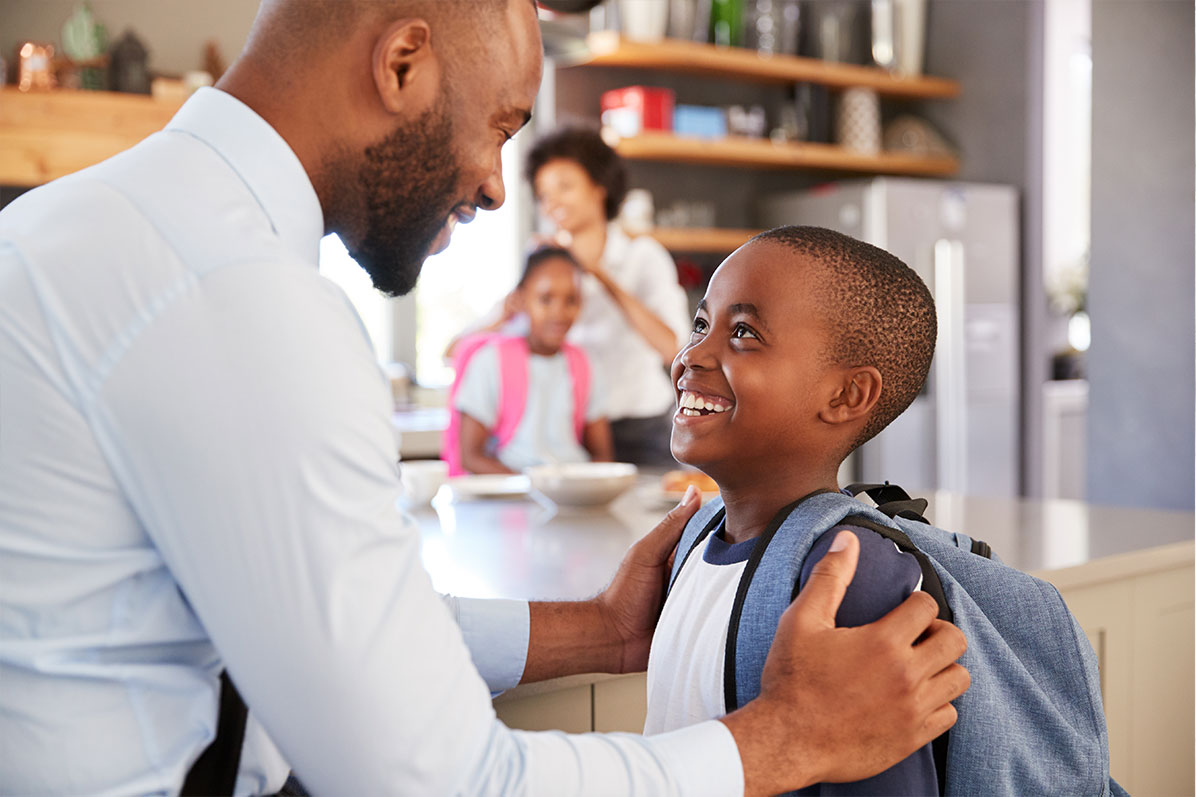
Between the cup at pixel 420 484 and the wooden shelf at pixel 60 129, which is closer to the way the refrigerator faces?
the cup

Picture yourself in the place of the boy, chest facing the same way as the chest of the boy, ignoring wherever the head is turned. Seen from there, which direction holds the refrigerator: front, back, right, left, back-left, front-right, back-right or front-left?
back-right

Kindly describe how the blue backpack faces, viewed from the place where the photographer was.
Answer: facing away from the viewer and to the right of the viewer

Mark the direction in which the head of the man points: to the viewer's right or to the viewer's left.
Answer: to the viewer's right

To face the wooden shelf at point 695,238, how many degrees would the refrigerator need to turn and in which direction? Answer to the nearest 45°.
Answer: approximately 90° to its right

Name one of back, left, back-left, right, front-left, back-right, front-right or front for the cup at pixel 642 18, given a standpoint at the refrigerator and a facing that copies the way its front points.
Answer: right

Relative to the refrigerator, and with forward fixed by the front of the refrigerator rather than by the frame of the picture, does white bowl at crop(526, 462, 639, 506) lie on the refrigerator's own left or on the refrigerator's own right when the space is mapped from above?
on the refrigerator's own right

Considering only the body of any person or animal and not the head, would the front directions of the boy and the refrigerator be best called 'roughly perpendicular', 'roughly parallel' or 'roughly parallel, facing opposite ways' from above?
roughly perpendicular

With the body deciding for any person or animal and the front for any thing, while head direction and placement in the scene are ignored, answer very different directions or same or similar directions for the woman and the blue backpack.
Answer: very different directions
